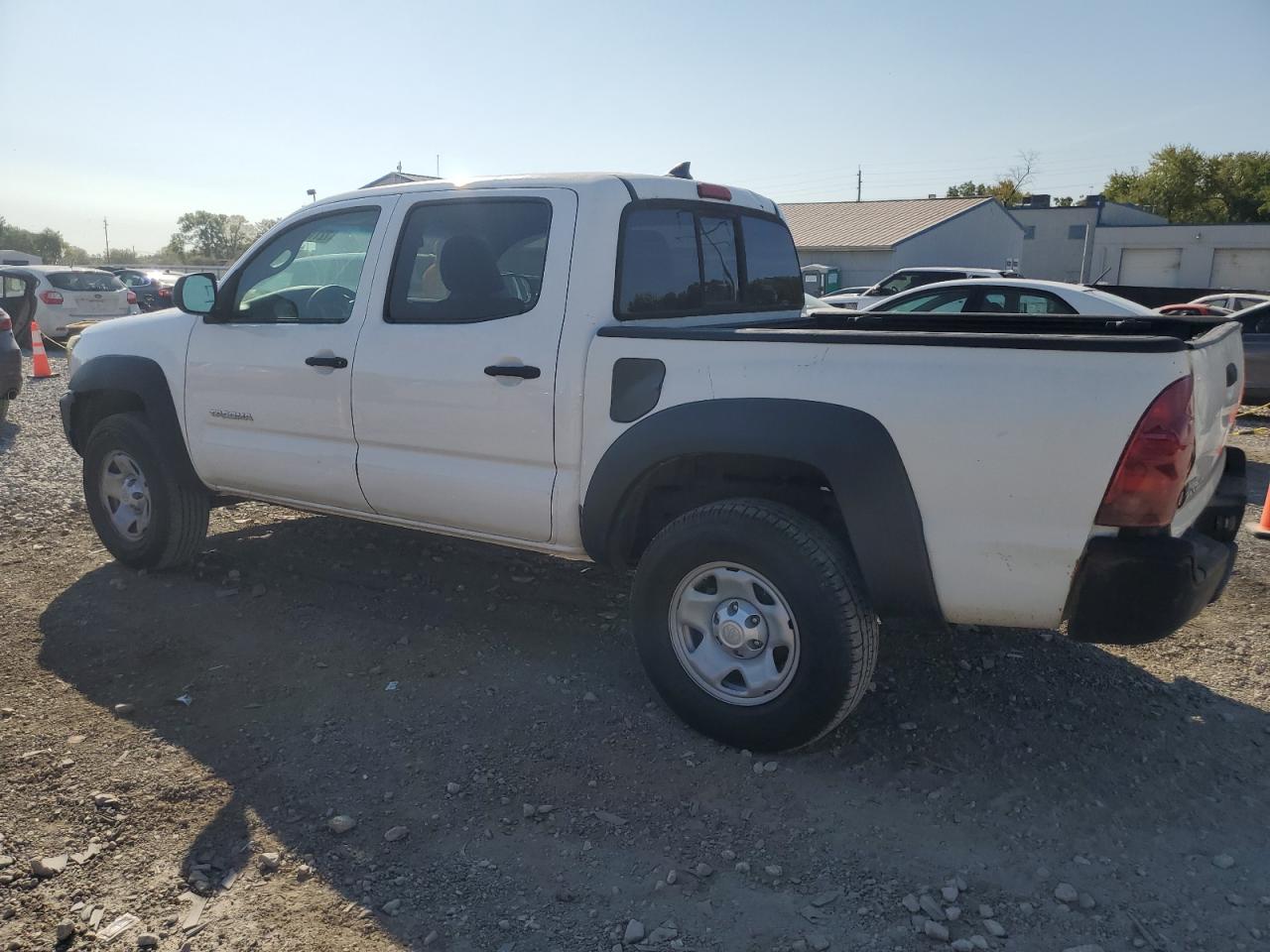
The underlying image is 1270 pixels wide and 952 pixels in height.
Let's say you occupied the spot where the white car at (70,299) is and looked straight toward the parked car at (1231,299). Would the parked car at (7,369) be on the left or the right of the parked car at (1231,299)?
right

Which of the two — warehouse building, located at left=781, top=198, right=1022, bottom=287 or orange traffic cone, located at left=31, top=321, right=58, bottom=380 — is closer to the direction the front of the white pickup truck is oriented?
the orange traffic cone

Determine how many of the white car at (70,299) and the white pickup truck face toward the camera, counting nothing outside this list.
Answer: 0

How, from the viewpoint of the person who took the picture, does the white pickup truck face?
facing away from the viewer and to the left of the viewer

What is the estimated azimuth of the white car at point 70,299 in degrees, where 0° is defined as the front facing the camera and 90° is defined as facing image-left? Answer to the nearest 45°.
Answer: approximately 135°

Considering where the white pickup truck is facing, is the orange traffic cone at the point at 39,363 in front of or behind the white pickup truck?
in front

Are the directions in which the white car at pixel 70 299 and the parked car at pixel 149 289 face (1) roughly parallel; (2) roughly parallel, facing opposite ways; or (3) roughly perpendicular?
roughly parallel

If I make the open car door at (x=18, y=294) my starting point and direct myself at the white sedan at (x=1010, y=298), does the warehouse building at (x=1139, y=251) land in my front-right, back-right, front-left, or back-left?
front-left

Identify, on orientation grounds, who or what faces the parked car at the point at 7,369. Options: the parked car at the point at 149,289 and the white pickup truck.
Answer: the white pickup truck

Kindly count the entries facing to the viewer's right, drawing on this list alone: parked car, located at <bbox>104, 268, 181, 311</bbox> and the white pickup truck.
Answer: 0

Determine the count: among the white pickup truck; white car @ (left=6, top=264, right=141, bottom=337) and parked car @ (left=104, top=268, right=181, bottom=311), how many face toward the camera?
0

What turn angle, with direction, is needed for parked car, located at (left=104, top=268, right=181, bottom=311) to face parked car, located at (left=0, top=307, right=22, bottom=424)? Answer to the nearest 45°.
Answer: approximately 135° to its left

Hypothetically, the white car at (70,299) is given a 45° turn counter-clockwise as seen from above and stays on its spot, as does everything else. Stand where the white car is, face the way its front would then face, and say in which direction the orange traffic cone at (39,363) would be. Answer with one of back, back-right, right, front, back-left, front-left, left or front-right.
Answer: left
